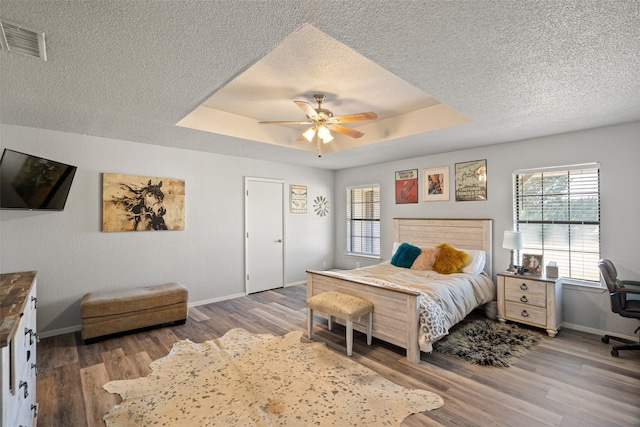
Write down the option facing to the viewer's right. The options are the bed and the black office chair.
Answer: the black office chair

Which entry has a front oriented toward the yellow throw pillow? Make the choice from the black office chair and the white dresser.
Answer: the white dresser

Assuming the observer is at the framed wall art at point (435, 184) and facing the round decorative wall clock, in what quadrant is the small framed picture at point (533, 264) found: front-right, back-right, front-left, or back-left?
back-left

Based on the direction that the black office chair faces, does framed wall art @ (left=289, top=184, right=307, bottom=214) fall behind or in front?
behind

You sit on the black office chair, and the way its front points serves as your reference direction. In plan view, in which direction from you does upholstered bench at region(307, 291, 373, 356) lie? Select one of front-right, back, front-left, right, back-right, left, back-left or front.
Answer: back-right

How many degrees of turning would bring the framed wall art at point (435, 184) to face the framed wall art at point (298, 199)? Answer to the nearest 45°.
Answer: approximately 45° to its right

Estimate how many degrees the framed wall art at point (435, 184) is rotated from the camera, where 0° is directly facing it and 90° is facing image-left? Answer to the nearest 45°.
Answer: approximately 45°

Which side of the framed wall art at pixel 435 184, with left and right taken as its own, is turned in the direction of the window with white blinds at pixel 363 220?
right

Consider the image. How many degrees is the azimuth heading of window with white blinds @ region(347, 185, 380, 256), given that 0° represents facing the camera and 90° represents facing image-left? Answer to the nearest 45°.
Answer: approximately 45°
